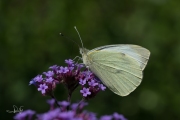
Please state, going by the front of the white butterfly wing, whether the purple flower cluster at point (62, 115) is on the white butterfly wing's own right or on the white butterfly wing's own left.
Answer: on the white butterfly wing's own left

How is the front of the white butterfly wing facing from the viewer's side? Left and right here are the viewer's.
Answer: facing to the left of the viewer
